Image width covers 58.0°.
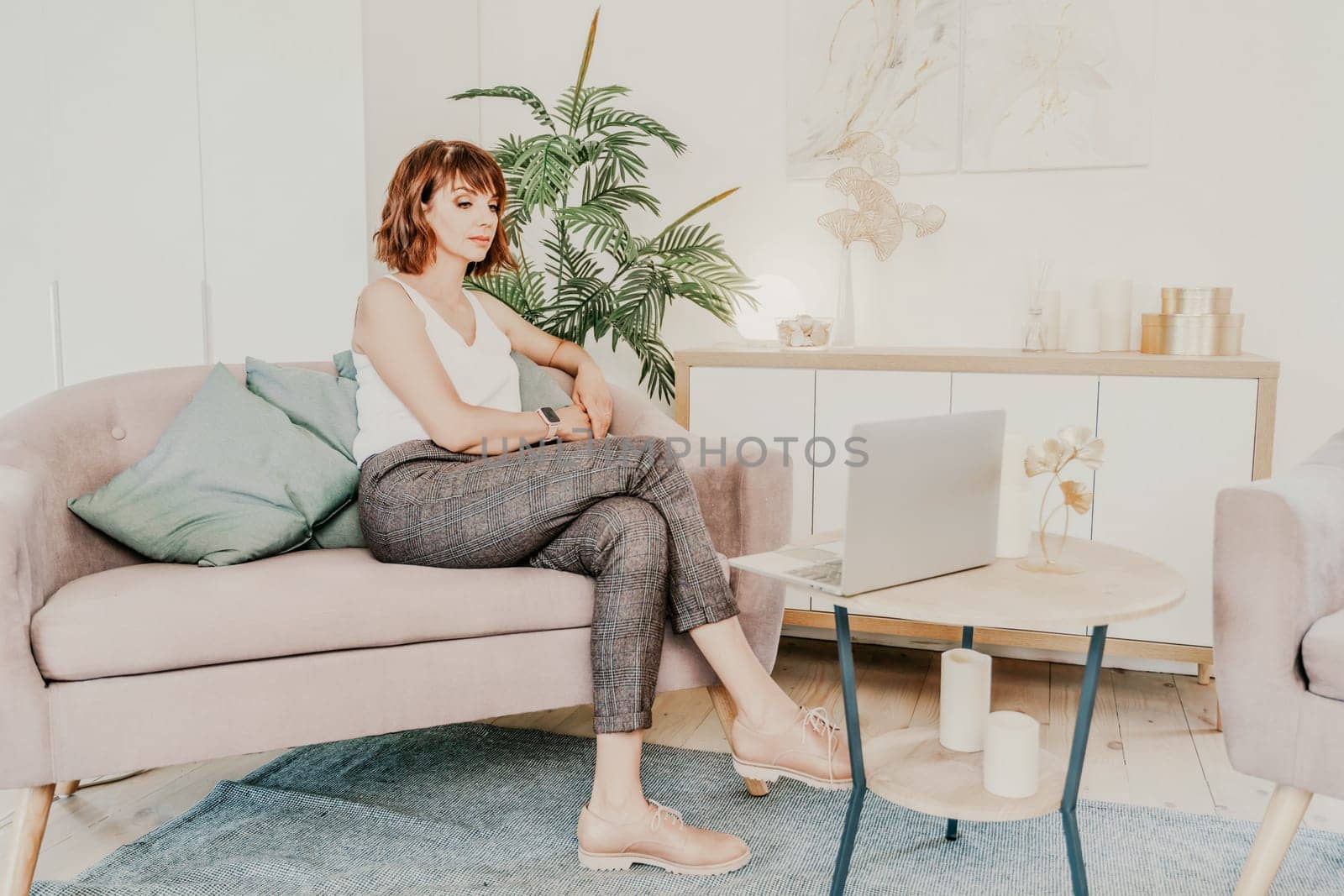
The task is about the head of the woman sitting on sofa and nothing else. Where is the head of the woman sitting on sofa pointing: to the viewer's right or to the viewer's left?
to the viewer's right

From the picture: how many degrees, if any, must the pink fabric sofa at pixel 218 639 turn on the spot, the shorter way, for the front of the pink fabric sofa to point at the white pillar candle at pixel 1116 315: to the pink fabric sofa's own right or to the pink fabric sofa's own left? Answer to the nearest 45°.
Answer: approximately 45° to the pink fabric sofa's own left

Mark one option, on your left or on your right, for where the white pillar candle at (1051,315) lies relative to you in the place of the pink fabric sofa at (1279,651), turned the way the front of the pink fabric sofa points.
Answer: on your right

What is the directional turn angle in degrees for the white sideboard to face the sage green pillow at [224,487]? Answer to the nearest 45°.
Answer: approximately 45° to its right

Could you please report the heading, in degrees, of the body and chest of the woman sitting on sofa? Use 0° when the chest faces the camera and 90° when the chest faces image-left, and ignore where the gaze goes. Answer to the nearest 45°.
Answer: approximately 315°

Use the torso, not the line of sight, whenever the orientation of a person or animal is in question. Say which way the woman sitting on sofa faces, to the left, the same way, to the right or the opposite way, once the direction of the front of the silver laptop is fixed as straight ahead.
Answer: the opposite way

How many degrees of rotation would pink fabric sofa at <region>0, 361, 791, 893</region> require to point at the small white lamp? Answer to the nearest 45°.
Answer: approximately 90° to its left

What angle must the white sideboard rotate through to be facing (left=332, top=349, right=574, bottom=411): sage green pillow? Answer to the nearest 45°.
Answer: approximately 45° to its right
